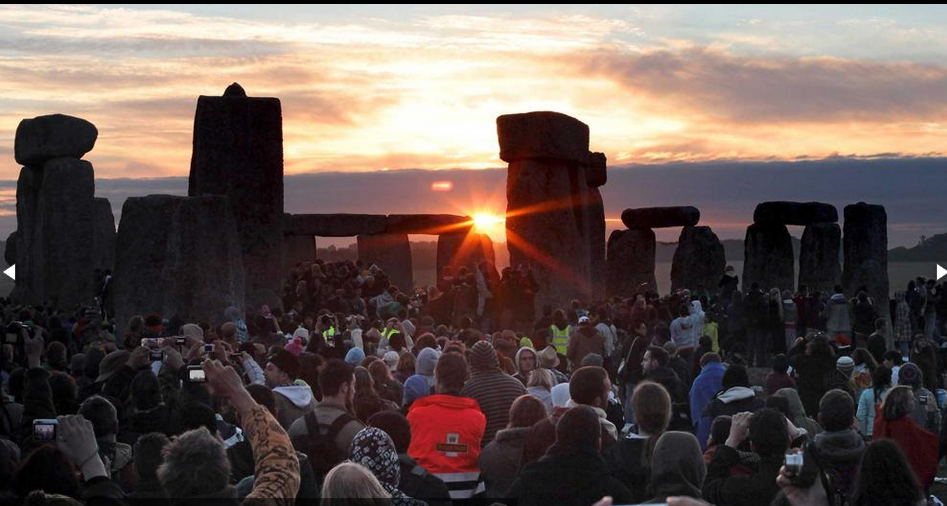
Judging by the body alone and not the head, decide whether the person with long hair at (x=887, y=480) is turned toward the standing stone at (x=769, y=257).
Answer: yes

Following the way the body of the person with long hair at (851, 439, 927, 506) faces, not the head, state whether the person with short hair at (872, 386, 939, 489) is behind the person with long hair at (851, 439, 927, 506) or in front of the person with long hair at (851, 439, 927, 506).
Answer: in front

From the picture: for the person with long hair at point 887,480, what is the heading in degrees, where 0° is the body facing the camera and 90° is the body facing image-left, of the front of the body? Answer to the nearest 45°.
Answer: approximately 180°

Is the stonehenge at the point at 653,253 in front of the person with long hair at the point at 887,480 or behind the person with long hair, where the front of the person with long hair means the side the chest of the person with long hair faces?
in front

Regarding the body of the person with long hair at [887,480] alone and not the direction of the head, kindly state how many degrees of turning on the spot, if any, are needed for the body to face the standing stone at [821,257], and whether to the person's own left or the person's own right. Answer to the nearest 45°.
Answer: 0° — they already face it

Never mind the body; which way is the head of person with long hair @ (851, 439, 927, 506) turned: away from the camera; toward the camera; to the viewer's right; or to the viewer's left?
away from the camera

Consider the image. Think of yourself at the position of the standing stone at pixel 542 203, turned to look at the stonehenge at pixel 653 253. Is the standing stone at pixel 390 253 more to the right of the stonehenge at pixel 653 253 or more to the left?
left

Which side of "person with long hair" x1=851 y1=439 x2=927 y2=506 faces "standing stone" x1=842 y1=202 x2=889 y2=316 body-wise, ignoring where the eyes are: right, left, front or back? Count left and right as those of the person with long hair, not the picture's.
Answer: front

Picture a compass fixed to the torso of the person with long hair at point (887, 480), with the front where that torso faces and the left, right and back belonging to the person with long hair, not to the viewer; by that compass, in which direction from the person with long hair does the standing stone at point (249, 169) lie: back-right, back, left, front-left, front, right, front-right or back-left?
front-left

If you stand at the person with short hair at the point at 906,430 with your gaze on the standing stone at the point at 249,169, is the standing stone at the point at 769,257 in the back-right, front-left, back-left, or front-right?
front-right
